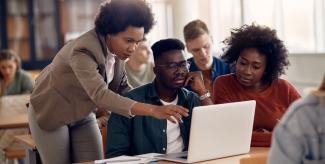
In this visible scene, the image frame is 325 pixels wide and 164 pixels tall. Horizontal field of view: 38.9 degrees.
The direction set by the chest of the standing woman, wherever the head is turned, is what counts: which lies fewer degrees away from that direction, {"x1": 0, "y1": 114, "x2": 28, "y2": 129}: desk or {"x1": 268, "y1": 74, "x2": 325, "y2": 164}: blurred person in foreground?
the blurred person in foreground

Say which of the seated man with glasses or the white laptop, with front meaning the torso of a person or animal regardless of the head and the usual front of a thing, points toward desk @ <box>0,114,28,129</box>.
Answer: the white laptop

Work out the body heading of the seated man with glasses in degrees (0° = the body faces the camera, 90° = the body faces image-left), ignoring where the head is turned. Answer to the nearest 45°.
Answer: approximately 315°

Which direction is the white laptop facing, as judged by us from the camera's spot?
facing away from the viewer and to the left of the viewer

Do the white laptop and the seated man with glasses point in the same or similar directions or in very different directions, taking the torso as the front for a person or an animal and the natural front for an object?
very different directions

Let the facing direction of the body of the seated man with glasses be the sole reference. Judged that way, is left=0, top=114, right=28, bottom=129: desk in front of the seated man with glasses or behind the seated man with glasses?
behind

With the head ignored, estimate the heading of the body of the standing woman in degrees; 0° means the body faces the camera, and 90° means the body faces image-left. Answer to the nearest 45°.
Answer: approximately 315°

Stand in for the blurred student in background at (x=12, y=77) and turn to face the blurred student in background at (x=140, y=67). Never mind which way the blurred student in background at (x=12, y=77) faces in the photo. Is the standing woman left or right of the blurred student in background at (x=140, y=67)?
right
